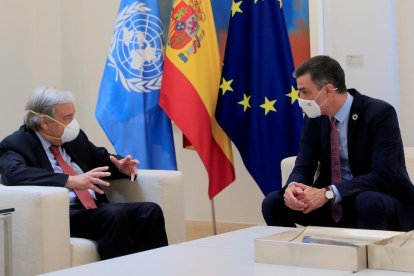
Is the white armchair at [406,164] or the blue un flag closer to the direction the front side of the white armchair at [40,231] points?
the white armchair

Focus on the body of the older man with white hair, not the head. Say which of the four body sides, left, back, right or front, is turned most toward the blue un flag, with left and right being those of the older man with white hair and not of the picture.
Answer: left

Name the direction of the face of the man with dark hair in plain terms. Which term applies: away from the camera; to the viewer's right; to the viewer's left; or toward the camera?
to the viewer's left

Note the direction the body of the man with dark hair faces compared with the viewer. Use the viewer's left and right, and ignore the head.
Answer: facing the viewer and to the left of the viewer

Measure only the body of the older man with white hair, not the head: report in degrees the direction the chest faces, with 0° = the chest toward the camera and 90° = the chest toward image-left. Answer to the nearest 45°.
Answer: approximately 315°

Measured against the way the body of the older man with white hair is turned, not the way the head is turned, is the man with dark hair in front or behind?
in front

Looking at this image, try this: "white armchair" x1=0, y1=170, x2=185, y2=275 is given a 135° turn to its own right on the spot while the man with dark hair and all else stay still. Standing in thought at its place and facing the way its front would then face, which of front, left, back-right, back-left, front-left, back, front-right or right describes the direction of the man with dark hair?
back

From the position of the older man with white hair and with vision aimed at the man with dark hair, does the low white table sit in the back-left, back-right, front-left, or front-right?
front-right

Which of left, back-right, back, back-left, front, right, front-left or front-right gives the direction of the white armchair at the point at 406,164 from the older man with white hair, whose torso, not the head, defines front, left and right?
front-left

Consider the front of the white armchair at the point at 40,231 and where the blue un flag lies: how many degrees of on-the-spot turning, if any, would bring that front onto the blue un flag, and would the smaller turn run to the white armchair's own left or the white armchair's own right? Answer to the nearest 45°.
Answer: approximately 90° to the white armchair's own left

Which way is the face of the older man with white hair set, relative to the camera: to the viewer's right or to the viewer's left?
to the viewer's right

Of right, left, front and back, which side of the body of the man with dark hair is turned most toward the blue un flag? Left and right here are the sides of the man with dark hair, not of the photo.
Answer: right

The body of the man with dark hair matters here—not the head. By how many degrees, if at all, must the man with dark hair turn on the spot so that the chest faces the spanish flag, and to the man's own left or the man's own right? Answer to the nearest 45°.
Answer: approximately 90° to the man's own right
